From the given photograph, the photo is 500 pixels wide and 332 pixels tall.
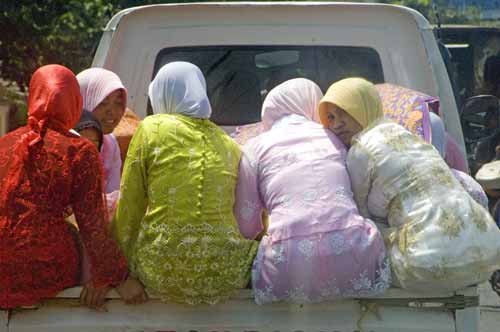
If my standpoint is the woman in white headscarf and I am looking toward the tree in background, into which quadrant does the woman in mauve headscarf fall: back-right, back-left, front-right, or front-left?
back-right

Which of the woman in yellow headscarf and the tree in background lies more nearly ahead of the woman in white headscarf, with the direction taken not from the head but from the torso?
the tree in background

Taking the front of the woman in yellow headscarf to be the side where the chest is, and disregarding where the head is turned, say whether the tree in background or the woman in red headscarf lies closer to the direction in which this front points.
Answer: the tree in background

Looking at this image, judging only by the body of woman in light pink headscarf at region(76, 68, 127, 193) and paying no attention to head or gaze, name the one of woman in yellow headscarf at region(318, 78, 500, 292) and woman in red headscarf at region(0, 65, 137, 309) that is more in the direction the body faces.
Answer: the woman in yellow headscarf

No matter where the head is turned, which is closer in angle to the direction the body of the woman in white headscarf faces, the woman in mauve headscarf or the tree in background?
the tree in background

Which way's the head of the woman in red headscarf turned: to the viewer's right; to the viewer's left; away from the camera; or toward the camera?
away from the camera

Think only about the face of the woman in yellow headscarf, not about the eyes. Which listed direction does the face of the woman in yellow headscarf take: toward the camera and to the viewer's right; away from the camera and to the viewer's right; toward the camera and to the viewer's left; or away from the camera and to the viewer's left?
toward the camera and to the viewer's left

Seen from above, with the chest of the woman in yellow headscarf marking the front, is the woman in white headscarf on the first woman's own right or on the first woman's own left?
on the first woman's own left

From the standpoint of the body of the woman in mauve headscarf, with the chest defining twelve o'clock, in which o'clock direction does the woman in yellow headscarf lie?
The woman in yellow headscarf is roughly at 3 o'clock from the woman in mauve headscarf.

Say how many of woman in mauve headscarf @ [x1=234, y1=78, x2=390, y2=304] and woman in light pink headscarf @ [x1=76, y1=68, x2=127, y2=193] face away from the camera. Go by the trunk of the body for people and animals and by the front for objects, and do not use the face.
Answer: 1

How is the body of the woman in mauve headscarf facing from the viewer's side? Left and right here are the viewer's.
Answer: facing away from the viewer

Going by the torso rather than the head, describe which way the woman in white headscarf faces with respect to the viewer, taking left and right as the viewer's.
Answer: facing away from the viewer
